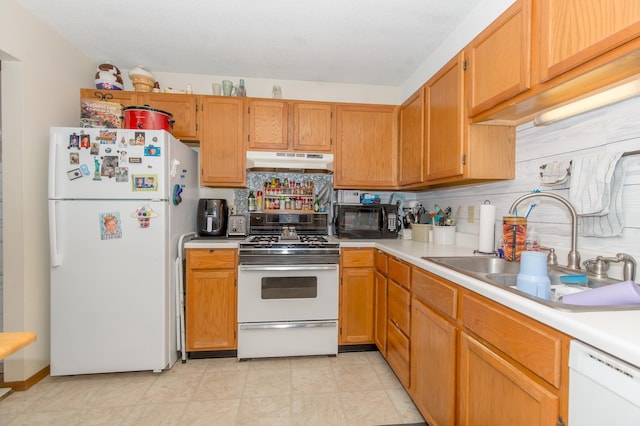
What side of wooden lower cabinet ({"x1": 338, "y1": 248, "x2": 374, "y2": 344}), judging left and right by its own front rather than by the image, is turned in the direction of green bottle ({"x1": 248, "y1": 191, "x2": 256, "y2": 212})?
right

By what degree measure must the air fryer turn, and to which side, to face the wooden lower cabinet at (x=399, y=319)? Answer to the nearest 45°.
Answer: approximately 45° to its left

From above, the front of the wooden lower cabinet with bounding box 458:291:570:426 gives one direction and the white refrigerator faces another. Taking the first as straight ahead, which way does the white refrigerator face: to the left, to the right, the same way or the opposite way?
to the left

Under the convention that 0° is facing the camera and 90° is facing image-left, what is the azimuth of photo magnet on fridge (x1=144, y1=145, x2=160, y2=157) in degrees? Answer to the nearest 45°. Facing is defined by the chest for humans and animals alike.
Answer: approximately 0°

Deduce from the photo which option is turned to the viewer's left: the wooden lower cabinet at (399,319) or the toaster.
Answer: the wooden lower cabinet

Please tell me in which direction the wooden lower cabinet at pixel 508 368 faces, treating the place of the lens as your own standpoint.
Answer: facing the viewer and to the left of the viewer

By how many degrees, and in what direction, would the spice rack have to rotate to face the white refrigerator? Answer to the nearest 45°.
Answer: approximately 45° to its right

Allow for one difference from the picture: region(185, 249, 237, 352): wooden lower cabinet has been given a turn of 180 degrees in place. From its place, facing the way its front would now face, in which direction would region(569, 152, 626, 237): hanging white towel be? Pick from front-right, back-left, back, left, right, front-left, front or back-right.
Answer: back-right

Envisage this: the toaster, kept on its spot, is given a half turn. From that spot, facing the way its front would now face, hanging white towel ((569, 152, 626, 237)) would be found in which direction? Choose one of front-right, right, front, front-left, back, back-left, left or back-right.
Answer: back-right

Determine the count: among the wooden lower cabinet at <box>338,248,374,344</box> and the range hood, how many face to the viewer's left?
0

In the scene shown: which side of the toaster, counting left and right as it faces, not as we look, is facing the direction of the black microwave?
left

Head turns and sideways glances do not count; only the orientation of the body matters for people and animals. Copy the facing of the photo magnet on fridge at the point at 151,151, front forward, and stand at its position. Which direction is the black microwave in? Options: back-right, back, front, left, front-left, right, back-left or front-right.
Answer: left

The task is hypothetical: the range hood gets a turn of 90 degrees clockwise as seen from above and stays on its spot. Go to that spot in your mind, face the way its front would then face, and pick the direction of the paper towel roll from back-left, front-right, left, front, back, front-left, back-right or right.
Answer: back-left

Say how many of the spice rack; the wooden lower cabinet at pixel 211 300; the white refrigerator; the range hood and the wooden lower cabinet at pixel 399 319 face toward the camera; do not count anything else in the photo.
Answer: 4

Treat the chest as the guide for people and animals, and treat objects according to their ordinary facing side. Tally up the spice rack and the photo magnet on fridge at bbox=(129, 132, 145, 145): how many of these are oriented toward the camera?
2

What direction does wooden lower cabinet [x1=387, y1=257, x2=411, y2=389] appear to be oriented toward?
to the viewer's left

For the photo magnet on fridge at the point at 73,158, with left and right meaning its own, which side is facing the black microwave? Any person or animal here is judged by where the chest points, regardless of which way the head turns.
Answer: left

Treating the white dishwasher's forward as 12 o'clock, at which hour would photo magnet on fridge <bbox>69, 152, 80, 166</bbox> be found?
The photo magnet on fridge is roughly at 1 o'clock from the white dishwasher.
